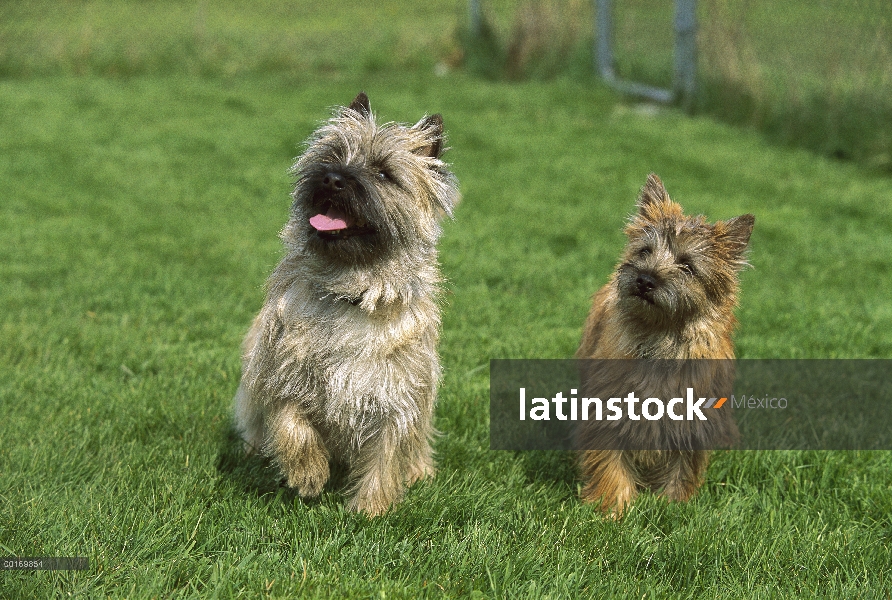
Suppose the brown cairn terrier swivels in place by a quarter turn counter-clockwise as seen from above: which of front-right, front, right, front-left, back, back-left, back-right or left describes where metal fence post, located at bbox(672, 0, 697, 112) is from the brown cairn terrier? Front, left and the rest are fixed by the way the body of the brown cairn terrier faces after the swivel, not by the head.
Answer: left

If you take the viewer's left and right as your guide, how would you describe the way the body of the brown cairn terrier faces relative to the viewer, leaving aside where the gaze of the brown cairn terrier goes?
facing the viewer
